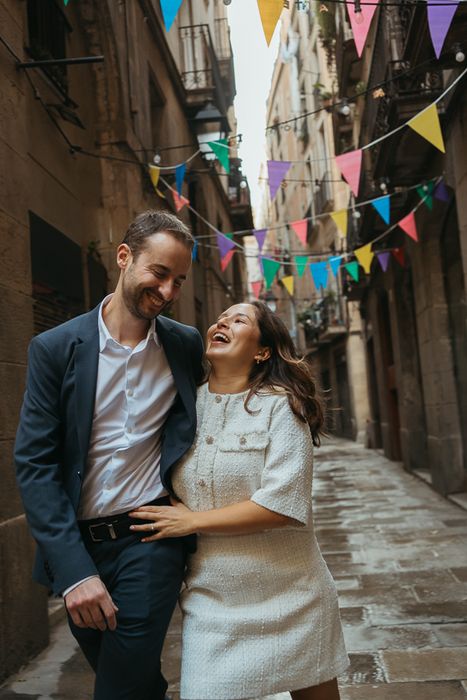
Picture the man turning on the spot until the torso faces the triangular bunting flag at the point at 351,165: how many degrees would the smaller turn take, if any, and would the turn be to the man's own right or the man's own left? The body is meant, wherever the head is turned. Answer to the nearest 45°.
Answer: approximately 90° to the man's own left

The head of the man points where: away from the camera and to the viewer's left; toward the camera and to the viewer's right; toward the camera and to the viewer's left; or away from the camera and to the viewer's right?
toward the camera and to the viewer's right

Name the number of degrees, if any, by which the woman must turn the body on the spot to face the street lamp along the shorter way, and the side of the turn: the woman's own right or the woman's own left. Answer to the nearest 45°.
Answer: approximately 135° to the woman's own right

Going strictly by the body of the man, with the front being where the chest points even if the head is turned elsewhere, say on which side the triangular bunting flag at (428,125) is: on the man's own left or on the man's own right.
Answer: on the man's own left

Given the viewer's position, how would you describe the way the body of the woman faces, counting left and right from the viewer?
facing the viewer and to the left of the viewer

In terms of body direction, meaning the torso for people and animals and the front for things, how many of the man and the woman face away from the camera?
0

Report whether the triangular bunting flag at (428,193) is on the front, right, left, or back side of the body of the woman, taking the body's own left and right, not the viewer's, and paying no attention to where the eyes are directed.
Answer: back

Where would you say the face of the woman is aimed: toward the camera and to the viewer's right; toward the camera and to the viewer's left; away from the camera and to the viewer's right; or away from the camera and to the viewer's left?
toward the camera and to the viewer's left

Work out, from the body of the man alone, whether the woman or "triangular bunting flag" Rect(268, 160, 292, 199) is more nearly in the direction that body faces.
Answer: the woman

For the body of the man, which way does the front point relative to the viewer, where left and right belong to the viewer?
facing the viewer and to the right of the viewer

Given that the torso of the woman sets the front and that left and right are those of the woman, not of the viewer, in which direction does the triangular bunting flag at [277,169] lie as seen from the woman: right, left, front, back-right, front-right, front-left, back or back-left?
back-right

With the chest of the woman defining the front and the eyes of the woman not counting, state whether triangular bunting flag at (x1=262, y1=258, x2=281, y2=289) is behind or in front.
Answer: behind

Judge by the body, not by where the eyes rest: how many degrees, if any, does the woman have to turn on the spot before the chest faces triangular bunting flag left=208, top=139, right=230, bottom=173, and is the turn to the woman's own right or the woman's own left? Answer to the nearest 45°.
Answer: approximately 135° to the woman's own right
